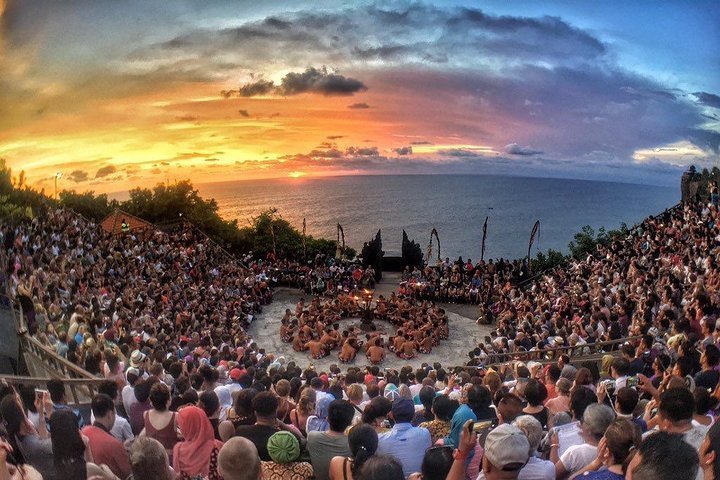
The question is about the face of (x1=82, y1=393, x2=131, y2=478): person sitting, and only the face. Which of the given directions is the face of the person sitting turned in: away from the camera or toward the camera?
away from the camera

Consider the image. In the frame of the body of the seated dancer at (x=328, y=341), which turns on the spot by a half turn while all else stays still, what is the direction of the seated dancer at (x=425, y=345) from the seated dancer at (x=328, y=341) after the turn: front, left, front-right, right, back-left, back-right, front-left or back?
left

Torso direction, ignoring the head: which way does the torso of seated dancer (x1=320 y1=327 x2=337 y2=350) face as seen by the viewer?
away from the camera

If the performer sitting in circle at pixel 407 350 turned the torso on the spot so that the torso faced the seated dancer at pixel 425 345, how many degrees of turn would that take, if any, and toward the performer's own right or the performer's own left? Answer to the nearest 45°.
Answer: approximately 45° to the performer's own right

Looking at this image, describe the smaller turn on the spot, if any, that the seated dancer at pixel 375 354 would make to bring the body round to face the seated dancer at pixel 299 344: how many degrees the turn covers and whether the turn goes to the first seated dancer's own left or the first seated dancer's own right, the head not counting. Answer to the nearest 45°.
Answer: approximately 45° to the first seated dancer's own left

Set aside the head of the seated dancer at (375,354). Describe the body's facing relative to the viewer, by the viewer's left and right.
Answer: facing away from the viewer

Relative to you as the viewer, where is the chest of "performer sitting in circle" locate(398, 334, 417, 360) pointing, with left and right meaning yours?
facing away from the viewer

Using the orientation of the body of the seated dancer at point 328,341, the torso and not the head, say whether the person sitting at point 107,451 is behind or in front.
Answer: behind

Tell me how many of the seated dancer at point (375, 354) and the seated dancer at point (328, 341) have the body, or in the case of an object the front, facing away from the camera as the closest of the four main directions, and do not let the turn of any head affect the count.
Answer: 2

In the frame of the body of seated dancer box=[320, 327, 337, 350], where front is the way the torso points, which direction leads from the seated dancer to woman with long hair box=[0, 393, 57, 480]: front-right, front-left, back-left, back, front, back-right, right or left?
back

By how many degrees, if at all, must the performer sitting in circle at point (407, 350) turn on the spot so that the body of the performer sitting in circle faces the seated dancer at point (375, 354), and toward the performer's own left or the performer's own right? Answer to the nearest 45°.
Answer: approximately 135° to the performer's own left
